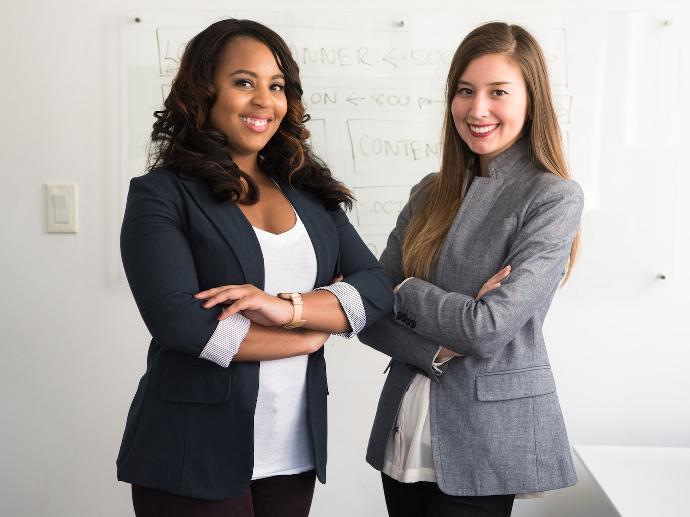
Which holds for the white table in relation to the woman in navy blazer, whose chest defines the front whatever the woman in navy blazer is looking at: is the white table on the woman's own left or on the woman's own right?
on the woman's own left

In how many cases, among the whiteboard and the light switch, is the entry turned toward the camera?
2

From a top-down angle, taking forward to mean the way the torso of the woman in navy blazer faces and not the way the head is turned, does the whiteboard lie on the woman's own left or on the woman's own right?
on the woman's own left

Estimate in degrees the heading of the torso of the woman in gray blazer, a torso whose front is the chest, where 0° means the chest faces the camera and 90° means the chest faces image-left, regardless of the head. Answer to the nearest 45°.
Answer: approximately 45°

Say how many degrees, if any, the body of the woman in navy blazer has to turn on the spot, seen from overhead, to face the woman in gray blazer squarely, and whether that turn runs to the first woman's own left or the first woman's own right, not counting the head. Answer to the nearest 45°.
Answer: approximately 45° to the first woman's own left

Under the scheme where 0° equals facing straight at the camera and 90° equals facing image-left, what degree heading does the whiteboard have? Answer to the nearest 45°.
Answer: approximately 0°
